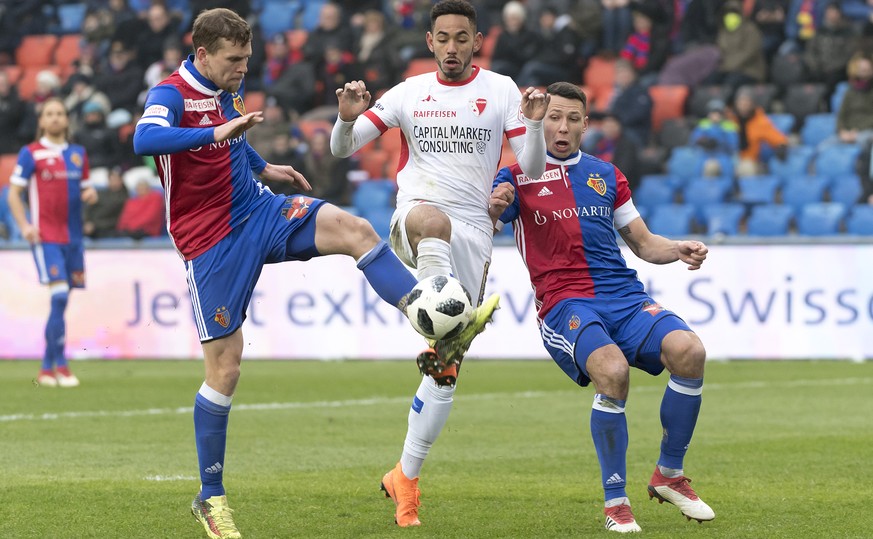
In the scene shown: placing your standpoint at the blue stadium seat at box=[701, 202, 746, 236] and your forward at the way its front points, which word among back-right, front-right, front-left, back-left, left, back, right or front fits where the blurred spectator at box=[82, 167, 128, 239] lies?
right

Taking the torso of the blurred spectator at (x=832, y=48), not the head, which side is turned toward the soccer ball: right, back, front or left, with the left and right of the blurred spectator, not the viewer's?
front

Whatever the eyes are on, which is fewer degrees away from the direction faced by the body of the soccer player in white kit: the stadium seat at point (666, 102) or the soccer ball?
the soccer ball

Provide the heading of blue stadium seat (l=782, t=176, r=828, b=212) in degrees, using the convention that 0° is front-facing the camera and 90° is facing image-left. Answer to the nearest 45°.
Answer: approximately 0°

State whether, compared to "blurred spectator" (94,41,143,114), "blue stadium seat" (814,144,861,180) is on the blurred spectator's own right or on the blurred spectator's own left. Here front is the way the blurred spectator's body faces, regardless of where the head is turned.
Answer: on the blurred spectator's own left

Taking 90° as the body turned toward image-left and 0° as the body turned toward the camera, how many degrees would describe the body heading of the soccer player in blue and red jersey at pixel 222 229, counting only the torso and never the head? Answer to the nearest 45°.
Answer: approximately 315°

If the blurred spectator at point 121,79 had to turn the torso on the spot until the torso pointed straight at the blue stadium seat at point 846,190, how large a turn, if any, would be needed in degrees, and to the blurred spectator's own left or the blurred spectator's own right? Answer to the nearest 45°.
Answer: approximately 45° to the blurred spectator's own left

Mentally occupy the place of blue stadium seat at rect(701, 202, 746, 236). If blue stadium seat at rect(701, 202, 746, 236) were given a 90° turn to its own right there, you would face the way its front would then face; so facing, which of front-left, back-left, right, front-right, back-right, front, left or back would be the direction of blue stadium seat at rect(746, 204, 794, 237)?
back
